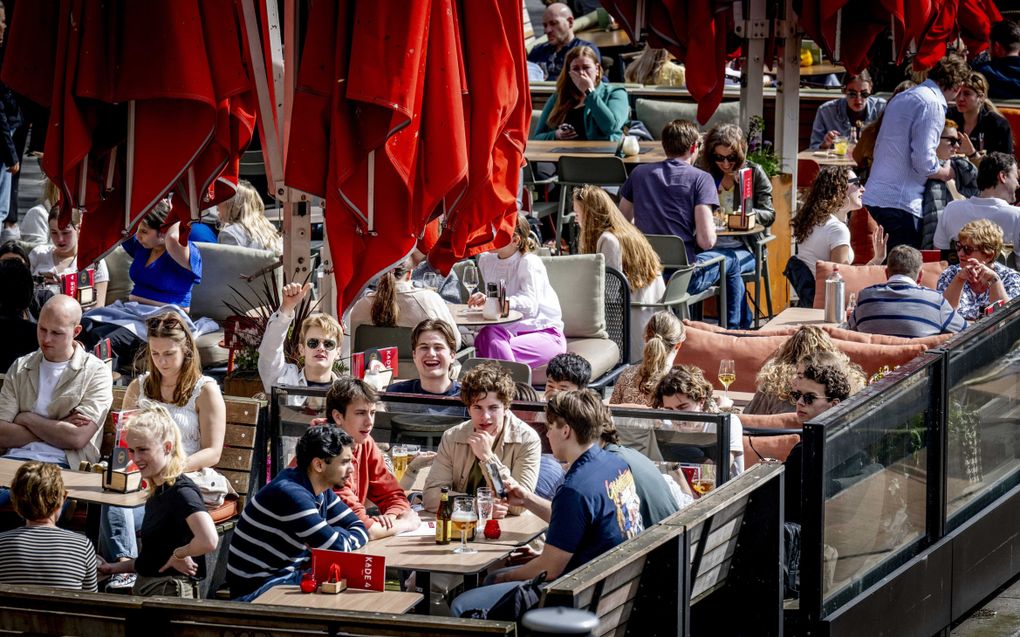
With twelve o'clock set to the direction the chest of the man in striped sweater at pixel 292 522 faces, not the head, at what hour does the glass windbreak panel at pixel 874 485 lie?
The glass windbreak panel is roughly at 12 o'clock from the man in striped sweater.

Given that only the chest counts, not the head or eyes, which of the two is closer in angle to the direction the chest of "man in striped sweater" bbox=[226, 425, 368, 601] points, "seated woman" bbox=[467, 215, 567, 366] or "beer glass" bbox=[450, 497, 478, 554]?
the beer glass

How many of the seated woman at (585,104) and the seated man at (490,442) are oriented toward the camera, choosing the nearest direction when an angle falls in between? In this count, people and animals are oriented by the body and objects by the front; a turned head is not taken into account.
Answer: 2

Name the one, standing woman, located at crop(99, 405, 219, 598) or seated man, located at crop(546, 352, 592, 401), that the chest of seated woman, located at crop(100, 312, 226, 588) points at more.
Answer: the standing woman

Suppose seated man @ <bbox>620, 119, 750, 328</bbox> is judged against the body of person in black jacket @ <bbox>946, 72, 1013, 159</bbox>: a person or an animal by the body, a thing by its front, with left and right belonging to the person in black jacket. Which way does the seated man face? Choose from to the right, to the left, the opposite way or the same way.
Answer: the opposite way

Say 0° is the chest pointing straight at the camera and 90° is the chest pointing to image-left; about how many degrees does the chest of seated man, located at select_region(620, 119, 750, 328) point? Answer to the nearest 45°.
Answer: approximately 225°

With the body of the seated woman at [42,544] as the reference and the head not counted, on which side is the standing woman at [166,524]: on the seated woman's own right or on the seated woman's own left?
on the seated woman's own right

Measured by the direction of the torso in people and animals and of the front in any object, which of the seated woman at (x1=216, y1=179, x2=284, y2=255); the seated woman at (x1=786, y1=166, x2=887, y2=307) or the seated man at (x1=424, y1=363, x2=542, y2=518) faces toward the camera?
the seated man

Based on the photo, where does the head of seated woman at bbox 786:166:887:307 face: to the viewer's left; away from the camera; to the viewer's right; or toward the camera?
to the viewer's right

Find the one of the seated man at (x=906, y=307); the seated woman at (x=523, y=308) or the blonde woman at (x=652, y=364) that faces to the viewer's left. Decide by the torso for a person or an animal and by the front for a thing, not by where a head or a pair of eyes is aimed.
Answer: the seated woman

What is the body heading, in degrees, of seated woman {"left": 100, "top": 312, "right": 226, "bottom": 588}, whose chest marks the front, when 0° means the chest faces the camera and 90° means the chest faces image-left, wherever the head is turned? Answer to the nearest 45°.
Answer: approximately 45°

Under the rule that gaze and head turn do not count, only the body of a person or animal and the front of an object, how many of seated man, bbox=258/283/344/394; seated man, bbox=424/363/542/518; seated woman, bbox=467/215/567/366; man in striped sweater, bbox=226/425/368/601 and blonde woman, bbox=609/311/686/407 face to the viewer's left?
1

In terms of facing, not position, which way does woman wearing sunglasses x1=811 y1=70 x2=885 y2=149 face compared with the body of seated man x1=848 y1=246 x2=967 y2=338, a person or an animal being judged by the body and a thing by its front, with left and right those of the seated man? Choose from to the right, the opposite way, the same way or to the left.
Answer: the opposite way

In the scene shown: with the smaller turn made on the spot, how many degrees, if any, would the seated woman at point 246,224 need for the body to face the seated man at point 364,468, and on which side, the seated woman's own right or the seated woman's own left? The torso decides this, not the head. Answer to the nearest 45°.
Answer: approximately 135° to the seated woman's own left

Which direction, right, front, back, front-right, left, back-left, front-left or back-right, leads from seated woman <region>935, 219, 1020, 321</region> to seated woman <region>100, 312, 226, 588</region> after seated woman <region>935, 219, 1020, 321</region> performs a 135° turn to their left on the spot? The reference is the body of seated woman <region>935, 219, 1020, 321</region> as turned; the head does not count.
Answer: back

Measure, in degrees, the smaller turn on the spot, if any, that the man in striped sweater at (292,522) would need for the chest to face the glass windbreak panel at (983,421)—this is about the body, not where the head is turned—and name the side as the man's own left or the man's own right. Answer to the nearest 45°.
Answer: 0° — they already face it
